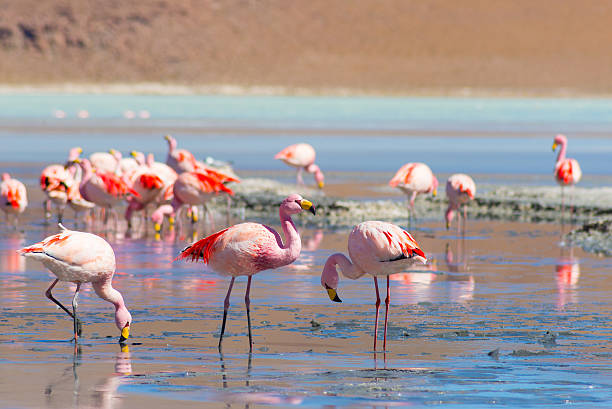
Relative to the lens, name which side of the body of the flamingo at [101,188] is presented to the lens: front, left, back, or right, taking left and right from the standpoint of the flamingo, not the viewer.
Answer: left

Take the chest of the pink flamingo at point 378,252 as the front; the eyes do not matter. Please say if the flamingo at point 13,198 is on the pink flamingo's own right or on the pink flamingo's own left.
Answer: on the pink flamingo's own right

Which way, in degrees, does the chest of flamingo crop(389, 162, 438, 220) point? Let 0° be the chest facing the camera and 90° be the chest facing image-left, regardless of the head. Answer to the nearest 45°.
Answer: approximately 270°

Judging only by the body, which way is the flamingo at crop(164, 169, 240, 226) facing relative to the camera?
to the viewer's left

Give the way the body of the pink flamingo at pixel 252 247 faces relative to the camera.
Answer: to the viewer's right

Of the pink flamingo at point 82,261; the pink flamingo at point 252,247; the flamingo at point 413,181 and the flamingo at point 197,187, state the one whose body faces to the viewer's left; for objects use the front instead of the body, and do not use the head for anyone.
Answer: the flamingo at point 197,187

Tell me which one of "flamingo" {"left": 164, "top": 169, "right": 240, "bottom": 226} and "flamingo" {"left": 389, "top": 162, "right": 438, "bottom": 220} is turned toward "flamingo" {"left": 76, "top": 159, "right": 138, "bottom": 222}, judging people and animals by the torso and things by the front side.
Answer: "flamingo" {"left": 164, "top": 169, "right": 240, "bottom": 226}

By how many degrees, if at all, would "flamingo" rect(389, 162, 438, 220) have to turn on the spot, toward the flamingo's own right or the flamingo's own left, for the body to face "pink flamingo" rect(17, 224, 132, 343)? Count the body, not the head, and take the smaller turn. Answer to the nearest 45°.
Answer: approximately 90° to the flamingo's own right

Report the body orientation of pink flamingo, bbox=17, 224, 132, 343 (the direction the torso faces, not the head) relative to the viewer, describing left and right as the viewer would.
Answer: facing to the right of the viewer

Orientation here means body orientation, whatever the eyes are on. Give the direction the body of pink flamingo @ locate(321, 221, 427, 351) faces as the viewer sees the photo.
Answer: to the viewer's left

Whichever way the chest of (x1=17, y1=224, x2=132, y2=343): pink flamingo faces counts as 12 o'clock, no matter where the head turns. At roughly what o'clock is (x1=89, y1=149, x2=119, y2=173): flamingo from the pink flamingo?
The flamingo is roughly at 9 o'clock from the pink flamingo.
